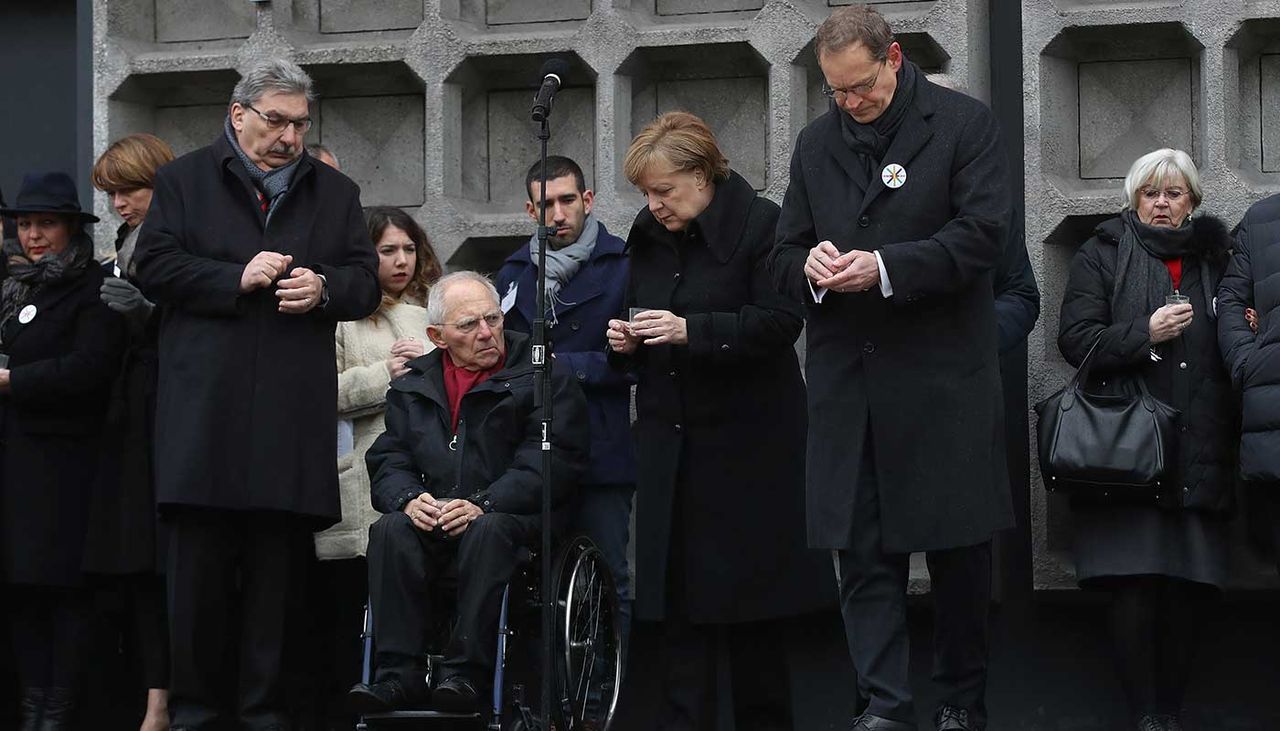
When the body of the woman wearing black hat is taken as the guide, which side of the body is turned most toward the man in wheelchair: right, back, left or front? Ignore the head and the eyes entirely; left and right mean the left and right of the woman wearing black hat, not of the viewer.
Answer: left

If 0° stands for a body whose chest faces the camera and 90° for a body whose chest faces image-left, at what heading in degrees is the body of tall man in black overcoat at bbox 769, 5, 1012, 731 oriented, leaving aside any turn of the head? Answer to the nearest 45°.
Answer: approximately 45°

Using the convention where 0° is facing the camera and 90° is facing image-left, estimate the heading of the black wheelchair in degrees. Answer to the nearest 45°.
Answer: approximately 45°

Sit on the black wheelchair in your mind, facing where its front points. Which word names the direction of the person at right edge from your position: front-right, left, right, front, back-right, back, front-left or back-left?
back-left

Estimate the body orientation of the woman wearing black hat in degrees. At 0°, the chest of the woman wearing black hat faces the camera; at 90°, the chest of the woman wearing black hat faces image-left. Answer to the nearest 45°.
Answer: approximately 45°

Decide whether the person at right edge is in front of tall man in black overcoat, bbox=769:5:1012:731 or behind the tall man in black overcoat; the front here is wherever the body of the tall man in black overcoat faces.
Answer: behind

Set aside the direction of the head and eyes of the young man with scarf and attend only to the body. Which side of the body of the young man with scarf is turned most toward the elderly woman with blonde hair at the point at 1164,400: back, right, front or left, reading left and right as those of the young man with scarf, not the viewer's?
left

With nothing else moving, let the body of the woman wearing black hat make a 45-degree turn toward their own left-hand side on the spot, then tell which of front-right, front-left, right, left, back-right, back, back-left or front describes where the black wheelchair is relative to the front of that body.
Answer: front-left

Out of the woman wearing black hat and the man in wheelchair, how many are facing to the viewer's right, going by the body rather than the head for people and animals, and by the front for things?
0

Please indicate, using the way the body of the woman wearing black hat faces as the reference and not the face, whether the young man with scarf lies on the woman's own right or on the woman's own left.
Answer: on the woman's own left

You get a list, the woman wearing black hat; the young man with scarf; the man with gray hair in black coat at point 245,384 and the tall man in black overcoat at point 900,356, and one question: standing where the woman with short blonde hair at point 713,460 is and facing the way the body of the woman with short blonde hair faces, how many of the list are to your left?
1
